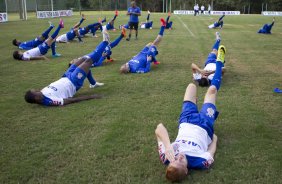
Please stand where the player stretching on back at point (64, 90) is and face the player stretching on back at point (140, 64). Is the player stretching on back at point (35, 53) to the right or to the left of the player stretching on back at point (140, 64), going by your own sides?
left

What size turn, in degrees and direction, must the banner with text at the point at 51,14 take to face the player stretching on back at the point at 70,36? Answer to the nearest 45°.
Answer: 0° — it already faces them

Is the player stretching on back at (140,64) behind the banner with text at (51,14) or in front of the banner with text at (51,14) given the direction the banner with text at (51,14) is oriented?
in front

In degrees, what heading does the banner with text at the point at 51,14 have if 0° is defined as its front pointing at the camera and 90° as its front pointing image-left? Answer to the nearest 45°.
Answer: approximately 0°

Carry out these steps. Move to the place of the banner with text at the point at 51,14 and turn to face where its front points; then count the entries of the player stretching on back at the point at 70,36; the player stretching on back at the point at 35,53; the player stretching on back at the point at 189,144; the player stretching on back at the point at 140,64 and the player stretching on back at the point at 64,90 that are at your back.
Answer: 0

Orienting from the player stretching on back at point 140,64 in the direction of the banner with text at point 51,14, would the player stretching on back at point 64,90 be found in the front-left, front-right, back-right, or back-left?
back-left

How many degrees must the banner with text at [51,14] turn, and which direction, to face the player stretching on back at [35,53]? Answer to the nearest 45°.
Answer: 0° — it already faces them

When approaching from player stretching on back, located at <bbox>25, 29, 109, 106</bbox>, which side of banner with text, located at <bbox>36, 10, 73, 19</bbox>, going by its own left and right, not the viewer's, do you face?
front

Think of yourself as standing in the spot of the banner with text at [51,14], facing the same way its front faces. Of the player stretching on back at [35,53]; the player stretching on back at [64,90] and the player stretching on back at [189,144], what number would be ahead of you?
3

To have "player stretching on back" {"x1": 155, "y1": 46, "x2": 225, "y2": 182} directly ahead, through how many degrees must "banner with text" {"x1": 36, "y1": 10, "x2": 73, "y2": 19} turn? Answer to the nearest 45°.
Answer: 0° — it already faces them

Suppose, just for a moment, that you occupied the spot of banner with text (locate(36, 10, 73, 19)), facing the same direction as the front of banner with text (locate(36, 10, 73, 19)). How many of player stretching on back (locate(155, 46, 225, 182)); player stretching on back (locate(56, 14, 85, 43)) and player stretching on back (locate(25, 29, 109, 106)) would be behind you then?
0

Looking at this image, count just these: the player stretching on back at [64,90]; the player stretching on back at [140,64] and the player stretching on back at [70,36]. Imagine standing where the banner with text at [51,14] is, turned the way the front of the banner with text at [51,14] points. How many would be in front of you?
3
